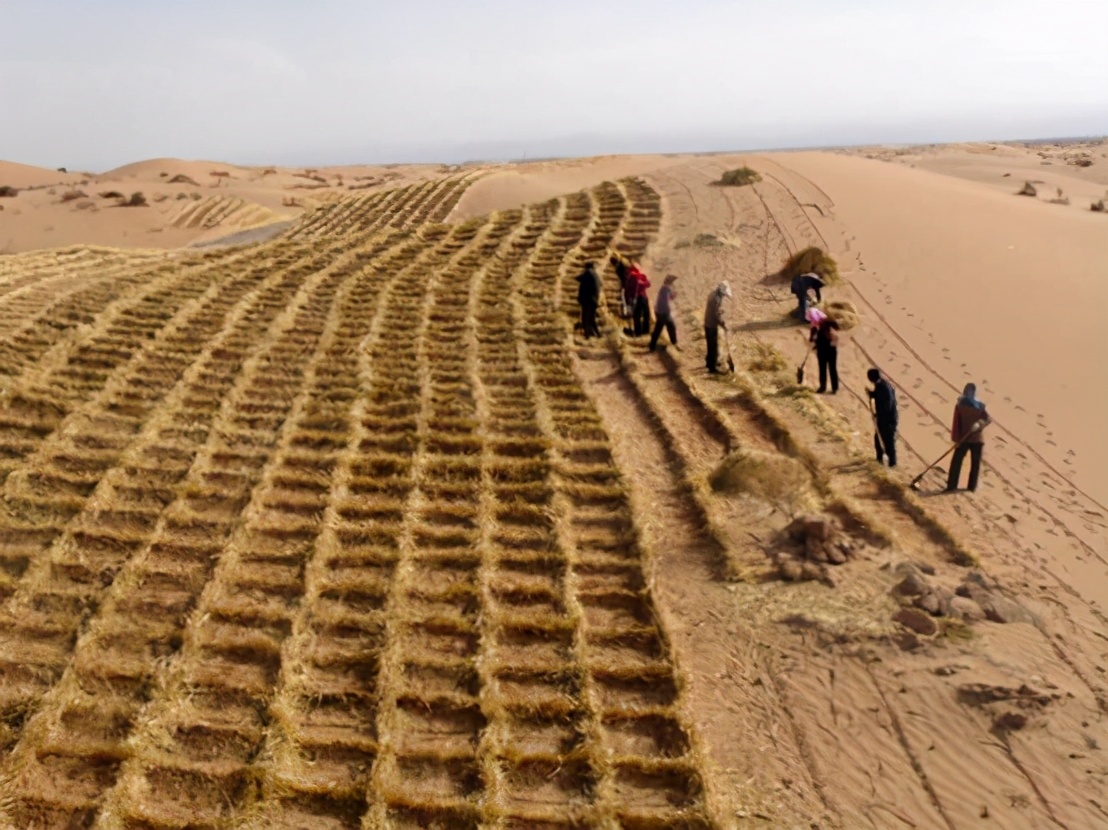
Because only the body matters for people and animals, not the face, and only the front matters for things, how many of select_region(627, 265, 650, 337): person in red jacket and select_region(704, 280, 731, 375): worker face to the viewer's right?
1

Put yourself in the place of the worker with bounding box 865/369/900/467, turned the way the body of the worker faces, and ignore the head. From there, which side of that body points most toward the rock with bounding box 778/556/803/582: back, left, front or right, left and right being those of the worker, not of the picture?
left

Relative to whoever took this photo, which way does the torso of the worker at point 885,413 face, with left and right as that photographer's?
facing to the left of the viewer

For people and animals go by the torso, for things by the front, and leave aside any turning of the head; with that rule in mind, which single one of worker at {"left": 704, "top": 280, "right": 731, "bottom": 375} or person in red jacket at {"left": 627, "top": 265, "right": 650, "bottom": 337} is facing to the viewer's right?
the worker

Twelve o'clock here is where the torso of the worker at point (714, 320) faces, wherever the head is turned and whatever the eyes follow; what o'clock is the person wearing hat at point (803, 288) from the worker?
The person wearing hat is roughly at 10 o'clock from the worker.

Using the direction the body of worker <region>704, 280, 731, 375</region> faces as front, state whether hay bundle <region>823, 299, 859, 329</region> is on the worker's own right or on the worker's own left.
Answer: on the worker's own left

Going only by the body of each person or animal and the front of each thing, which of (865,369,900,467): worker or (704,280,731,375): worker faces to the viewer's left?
(865,369,900,467): worker

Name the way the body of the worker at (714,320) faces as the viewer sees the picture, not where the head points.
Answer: to the viewer's right
